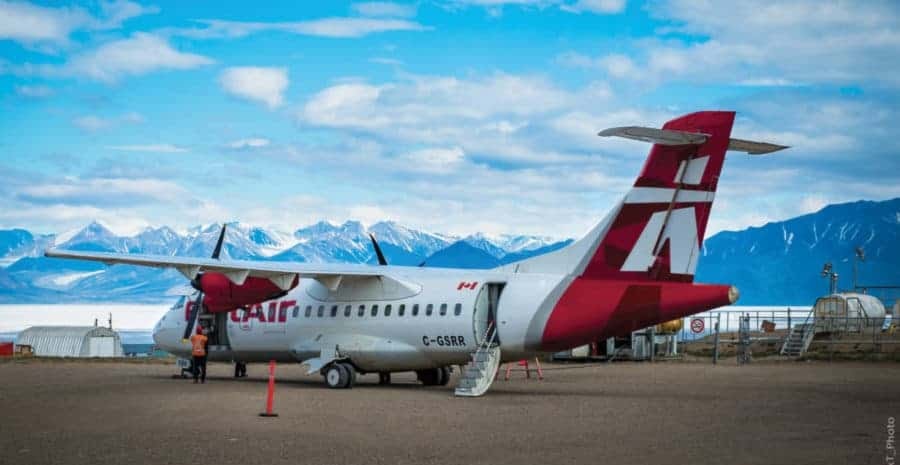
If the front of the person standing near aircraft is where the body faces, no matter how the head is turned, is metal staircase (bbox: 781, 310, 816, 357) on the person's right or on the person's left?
on the person's right

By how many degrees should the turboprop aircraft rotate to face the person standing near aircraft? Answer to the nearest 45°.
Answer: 0° — it already faces them

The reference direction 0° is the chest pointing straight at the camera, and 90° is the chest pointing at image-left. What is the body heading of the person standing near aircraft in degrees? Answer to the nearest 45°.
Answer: approximately 180°

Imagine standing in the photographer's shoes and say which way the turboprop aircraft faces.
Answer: facing away from the viewer and to the left of the viewer

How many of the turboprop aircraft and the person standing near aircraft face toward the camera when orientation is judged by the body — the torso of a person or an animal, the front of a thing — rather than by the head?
0

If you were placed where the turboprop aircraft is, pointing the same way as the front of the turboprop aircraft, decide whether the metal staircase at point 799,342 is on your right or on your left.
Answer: on your right
